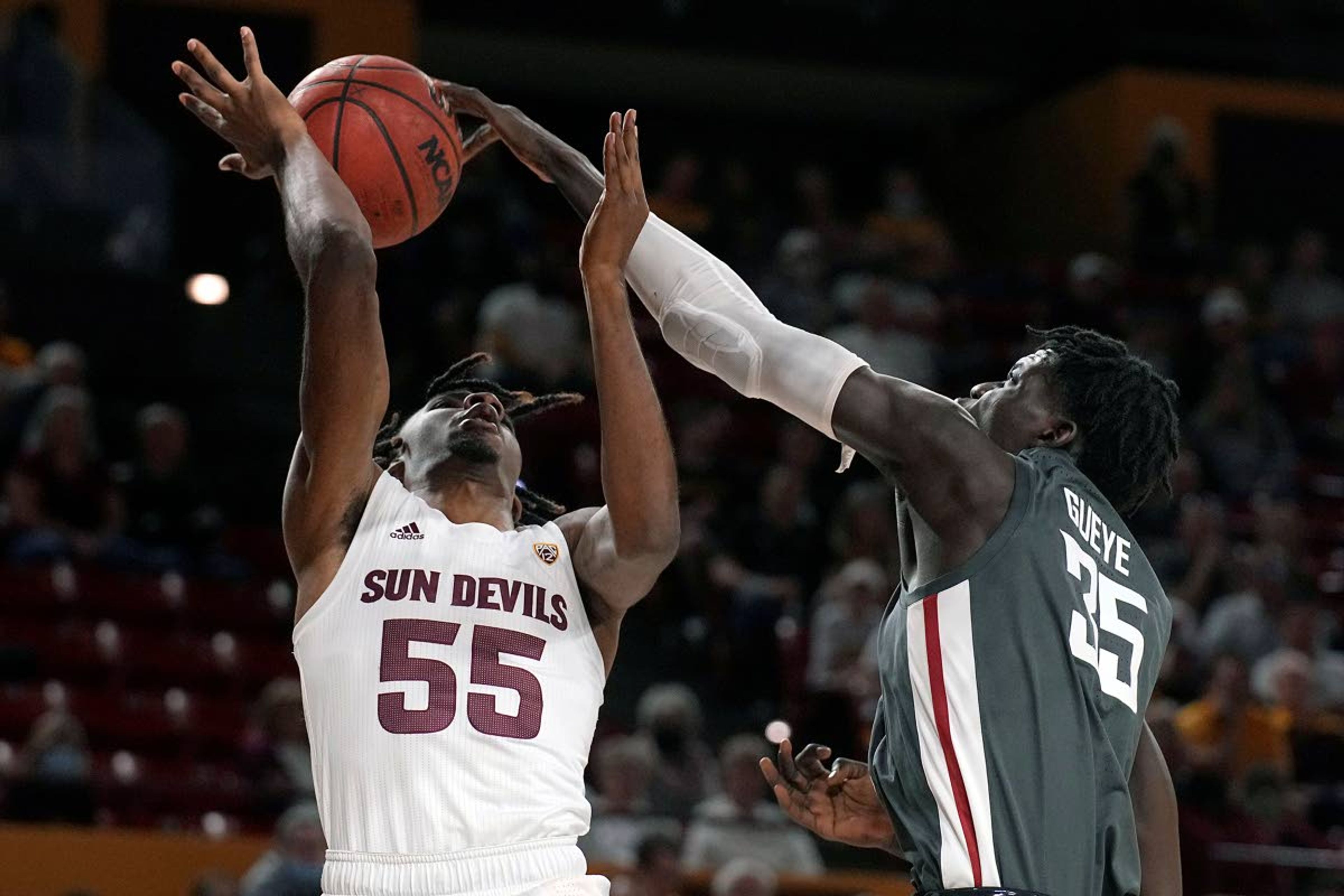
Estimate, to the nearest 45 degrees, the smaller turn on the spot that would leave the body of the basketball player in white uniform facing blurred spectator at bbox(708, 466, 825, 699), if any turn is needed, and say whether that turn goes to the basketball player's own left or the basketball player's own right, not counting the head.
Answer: approximately 180°

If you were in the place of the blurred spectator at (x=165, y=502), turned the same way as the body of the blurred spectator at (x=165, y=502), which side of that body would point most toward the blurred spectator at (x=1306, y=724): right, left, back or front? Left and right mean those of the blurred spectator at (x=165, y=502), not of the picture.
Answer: left

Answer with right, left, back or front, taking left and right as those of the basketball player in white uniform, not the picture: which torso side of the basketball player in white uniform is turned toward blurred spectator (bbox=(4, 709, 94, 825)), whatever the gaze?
back

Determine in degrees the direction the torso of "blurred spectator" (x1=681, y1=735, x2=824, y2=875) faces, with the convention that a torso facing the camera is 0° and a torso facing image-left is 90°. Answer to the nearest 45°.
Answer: approximately 0°

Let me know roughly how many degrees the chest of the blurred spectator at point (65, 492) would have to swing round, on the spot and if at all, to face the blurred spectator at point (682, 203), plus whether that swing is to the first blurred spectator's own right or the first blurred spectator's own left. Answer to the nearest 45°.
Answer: approximately 135° to the first blurred spectator's own left

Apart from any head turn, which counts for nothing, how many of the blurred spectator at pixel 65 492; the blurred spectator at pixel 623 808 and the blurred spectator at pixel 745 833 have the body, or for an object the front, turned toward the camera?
3

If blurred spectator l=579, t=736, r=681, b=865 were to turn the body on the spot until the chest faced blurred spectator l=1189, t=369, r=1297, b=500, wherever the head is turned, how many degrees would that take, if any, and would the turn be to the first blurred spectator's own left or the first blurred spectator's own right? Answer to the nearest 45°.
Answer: approximately 135° to the first blurred spectator's own left

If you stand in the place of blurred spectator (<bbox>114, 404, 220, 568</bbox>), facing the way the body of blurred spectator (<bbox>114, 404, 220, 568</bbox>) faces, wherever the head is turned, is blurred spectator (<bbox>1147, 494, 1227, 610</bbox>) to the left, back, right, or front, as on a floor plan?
left
